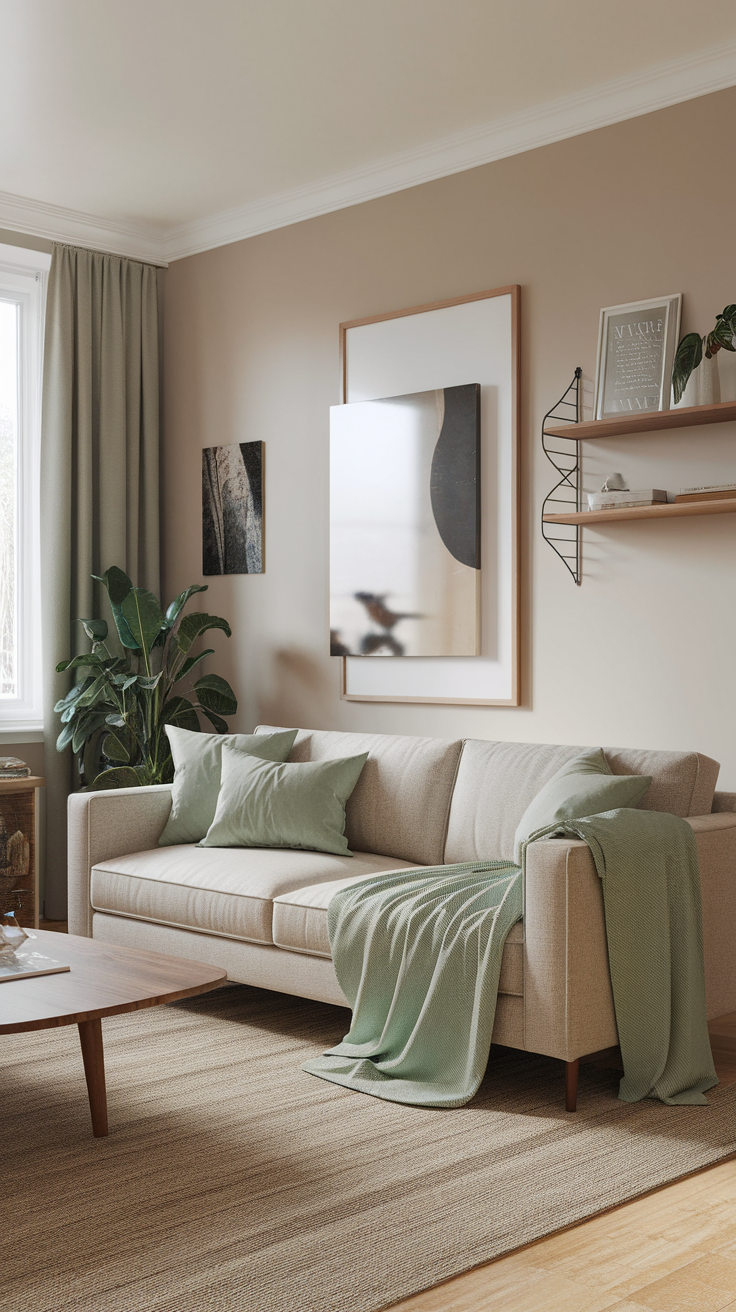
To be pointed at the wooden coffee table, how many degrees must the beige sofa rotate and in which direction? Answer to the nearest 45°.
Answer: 0° — it already faces it

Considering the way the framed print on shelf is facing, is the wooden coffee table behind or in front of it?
in front

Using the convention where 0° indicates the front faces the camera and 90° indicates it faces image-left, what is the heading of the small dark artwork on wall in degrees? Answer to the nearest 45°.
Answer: approximately 45°

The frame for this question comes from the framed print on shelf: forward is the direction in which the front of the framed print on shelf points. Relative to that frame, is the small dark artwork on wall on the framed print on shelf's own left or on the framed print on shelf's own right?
on the framed print on shelf's own right

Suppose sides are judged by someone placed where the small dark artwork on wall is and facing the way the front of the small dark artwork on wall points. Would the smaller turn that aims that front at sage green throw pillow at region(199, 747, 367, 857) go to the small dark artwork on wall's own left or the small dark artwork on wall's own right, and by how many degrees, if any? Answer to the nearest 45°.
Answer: approximately 45° to the small dark artwork on wall's own left

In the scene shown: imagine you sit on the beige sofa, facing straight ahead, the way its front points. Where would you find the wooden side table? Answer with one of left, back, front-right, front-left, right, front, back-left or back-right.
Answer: right

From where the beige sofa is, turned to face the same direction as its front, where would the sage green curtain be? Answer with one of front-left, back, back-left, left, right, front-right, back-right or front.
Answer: right

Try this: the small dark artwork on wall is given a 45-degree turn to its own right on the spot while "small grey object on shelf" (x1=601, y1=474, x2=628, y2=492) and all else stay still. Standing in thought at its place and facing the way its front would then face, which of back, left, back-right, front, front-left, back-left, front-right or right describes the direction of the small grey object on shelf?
back-left
